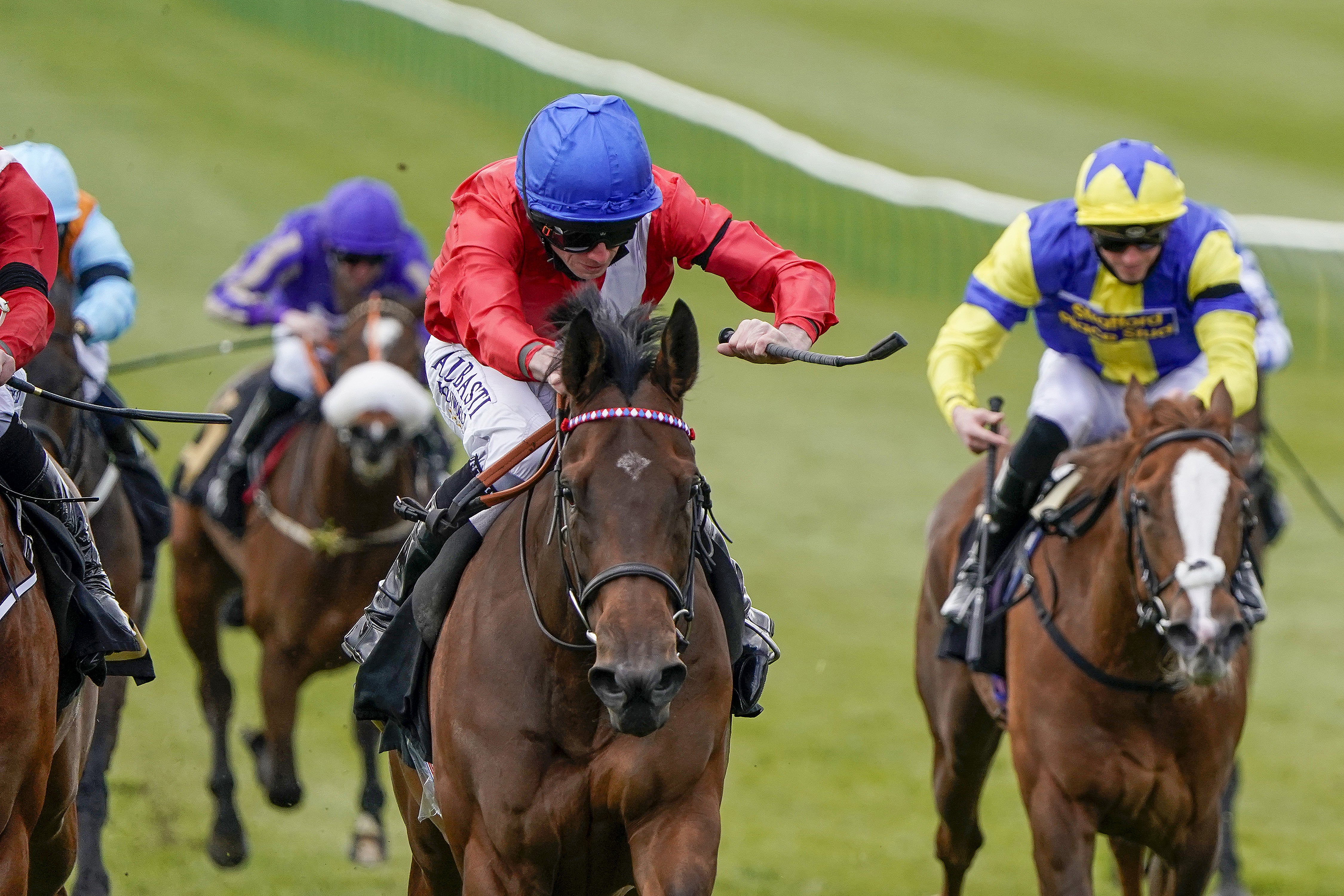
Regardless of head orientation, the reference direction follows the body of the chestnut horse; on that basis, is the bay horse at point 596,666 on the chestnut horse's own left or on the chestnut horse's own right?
on the chestnut horse's own right

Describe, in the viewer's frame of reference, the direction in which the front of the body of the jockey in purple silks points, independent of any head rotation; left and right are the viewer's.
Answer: facing the viewer and to the right of the viewer

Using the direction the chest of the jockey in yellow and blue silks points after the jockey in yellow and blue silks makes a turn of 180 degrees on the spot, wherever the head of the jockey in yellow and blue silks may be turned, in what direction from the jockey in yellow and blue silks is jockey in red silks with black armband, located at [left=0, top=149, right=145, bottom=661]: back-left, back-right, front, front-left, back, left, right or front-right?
back-left

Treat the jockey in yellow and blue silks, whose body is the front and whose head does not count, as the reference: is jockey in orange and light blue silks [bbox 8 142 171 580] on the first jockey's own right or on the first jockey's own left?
on the first jockey's own right

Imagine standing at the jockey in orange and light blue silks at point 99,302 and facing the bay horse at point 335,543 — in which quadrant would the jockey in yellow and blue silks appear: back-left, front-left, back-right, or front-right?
front-right

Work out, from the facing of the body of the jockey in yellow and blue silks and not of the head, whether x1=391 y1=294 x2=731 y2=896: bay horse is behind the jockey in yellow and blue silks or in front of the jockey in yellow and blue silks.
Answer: in front

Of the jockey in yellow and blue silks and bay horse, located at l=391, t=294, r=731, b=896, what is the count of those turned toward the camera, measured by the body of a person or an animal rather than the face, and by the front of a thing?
2

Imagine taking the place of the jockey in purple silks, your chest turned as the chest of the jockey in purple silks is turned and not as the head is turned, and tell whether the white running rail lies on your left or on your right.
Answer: on your left

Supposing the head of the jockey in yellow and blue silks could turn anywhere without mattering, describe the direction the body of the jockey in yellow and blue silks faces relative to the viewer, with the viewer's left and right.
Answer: facing the viewer

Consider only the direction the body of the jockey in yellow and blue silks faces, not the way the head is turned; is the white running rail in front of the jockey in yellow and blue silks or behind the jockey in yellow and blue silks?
behind
